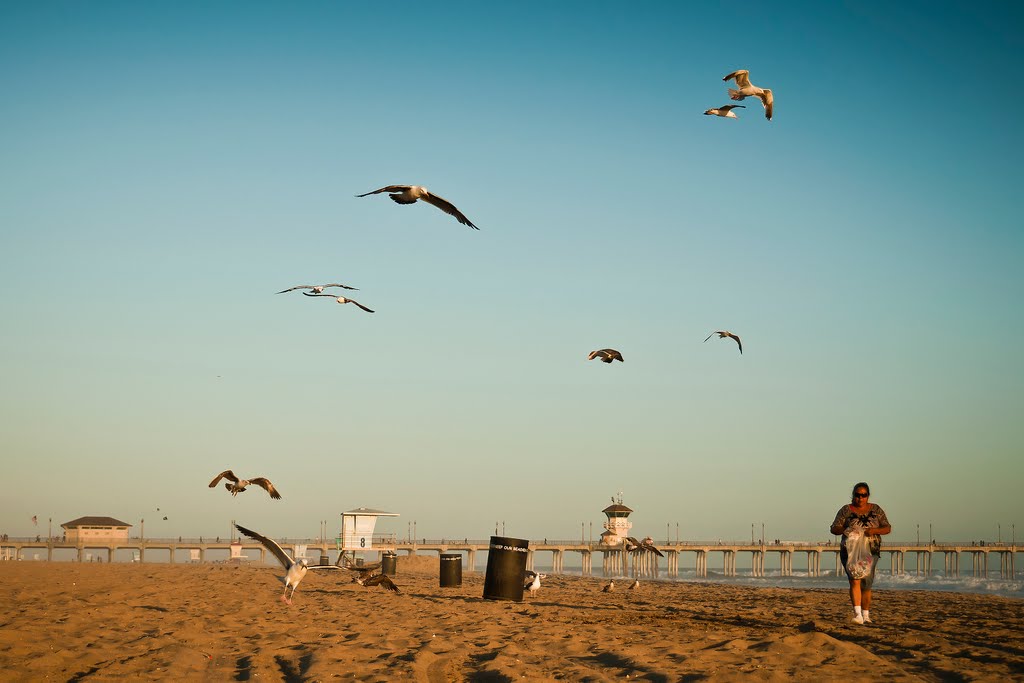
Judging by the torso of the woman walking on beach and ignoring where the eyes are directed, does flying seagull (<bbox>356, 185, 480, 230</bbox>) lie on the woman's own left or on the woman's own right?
on the woman's own right

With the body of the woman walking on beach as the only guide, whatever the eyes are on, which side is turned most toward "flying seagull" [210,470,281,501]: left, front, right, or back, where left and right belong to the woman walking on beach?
right

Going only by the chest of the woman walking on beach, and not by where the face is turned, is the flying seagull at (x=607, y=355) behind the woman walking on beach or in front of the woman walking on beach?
behind

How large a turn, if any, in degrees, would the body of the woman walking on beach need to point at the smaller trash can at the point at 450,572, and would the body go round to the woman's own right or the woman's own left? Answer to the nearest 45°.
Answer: approximately 135° to the woman's own right

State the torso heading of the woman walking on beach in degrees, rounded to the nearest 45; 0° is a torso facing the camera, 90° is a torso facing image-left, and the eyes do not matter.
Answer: approximately 0°

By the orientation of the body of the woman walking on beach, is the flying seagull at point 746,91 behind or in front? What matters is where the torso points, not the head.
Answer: behind
